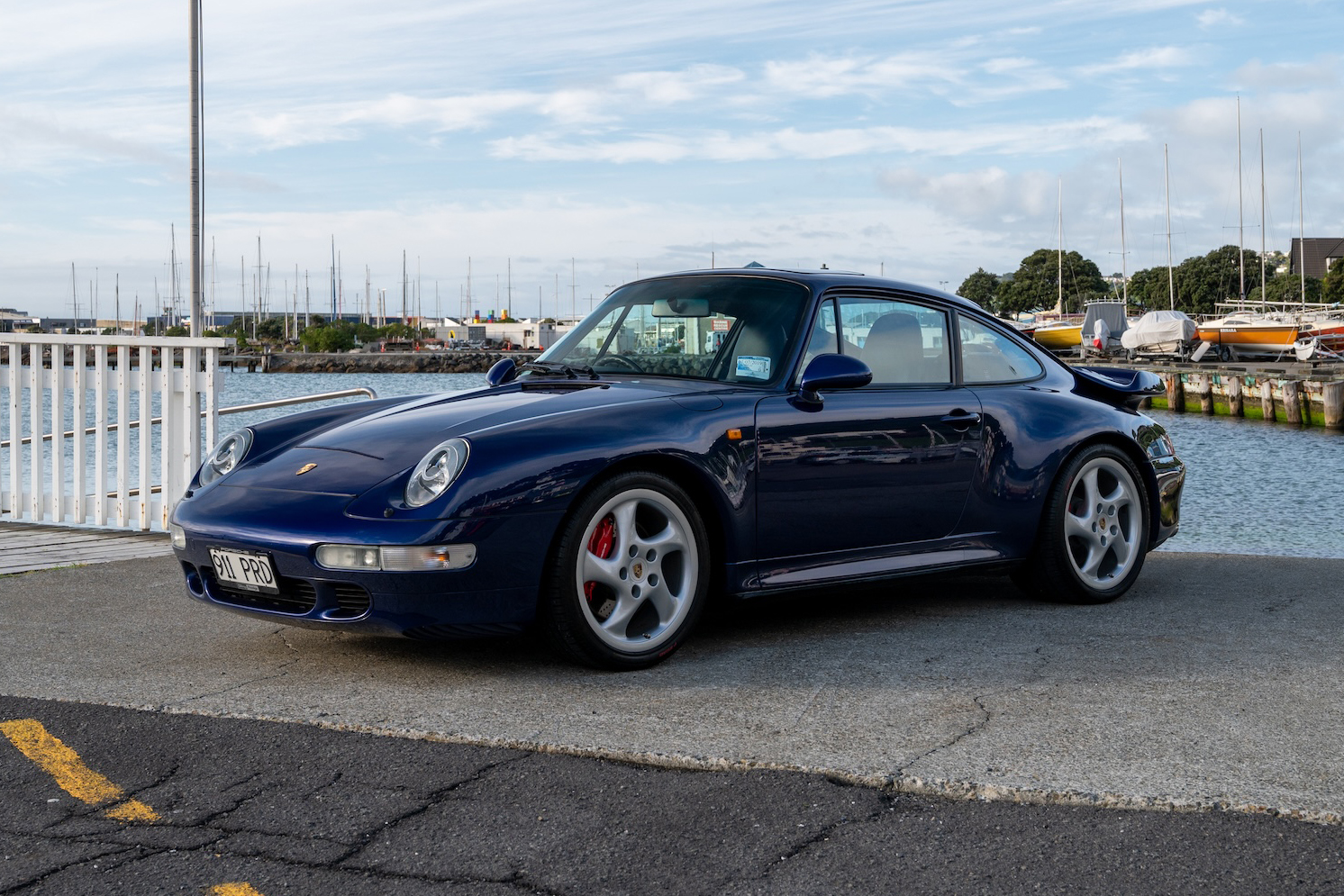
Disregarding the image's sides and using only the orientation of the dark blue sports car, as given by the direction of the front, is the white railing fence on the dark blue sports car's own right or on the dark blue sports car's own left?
on the dark blue sports car's own right

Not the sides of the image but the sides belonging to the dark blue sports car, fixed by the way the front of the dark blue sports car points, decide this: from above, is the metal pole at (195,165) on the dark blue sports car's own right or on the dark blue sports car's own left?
on the dark blue sports car's own right

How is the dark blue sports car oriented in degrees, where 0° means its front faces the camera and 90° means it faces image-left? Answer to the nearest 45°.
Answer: approximately 45°

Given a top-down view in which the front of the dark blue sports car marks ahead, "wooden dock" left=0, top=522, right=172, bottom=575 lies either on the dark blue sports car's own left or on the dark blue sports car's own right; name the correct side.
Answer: on the dark blue sports car's own right

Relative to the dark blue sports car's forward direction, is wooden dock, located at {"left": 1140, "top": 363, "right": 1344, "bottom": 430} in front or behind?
behind
